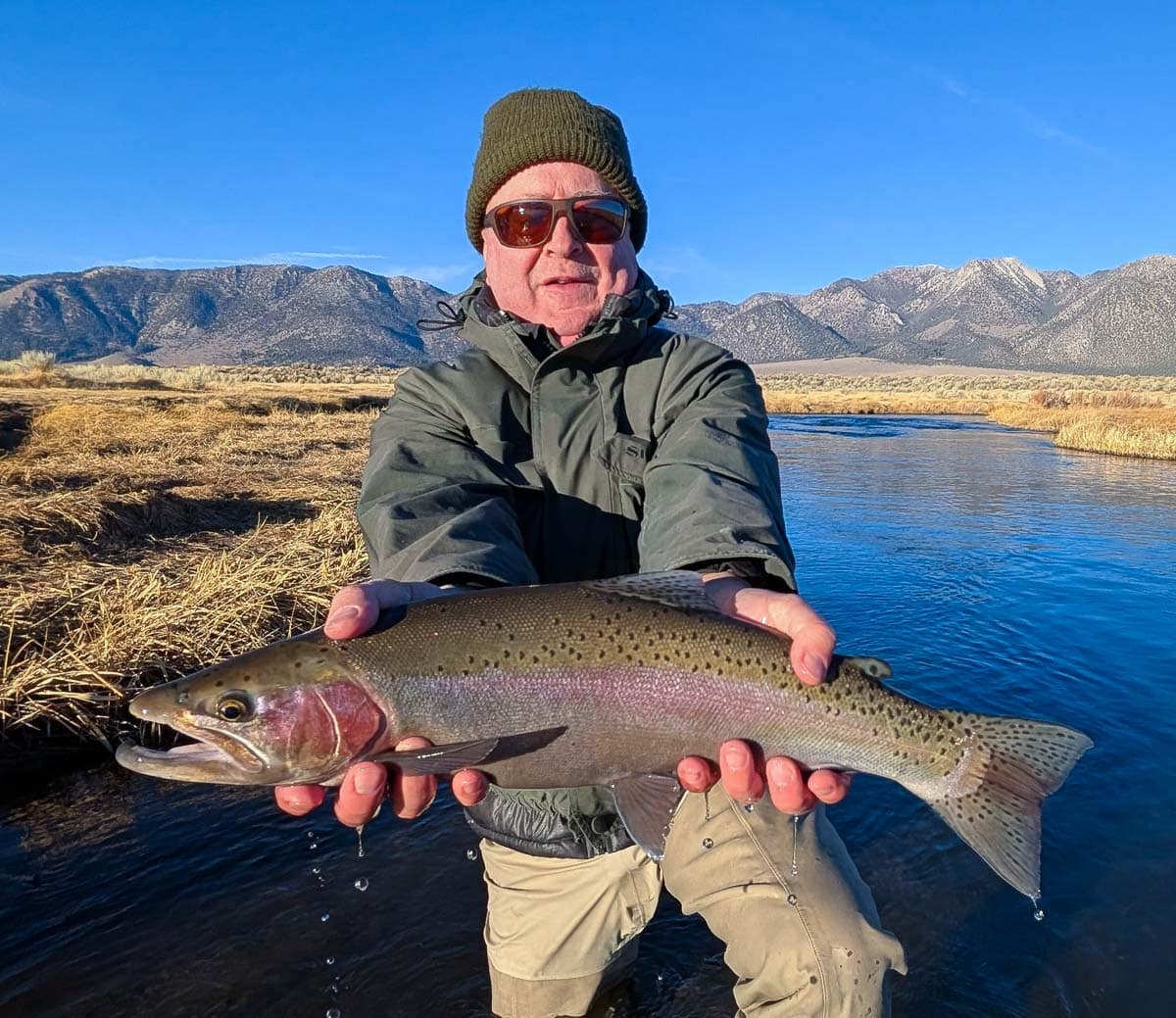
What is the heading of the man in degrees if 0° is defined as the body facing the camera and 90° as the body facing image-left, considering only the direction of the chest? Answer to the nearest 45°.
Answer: approximately 0°
